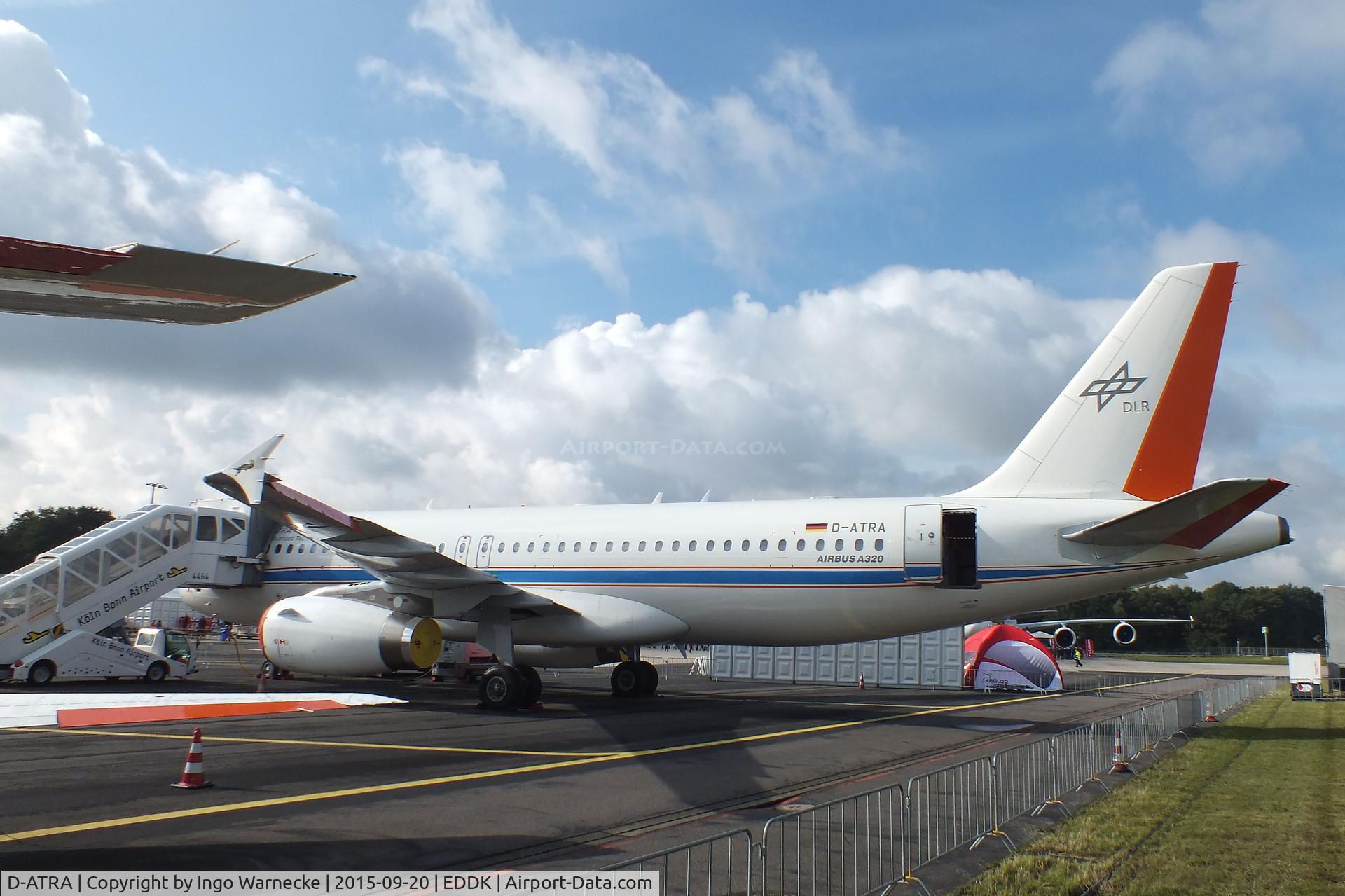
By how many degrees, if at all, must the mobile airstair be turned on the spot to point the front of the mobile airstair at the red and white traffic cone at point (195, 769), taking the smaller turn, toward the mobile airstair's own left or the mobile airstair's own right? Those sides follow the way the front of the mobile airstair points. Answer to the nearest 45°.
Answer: approximately 90° to the mobile airstair's own right

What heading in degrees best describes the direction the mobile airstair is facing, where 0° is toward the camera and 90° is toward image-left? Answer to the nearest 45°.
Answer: approximately 270°

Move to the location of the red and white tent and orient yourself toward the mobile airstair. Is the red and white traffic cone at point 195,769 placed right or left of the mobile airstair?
left

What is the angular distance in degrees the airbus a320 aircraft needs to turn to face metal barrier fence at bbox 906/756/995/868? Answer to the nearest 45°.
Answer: approximately 135° to its left

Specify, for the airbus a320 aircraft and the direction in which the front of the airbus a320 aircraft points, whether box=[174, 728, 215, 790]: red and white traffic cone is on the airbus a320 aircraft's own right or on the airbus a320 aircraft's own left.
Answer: on the airbus a320 aircraft's own left

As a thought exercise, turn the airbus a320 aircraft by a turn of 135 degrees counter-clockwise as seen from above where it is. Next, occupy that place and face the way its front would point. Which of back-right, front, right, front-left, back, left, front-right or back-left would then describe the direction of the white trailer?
front-left

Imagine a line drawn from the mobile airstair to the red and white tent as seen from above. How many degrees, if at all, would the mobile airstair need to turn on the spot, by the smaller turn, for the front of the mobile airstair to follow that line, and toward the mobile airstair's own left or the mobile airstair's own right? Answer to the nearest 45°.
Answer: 0° — it already faces it

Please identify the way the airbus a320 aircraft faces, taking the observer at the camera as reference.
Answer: facing away from the viewer and to the left of the viewer

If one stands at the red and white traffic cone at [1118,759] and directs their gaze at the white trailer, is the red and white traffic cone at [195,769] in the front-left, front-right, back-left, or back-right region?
back-left

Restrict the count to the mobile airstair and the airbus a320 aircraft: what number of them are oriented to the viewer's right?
1

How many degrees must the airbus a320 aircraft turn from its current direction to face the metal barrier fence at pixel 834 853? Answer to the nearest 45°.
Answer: approximately 135° to its left
